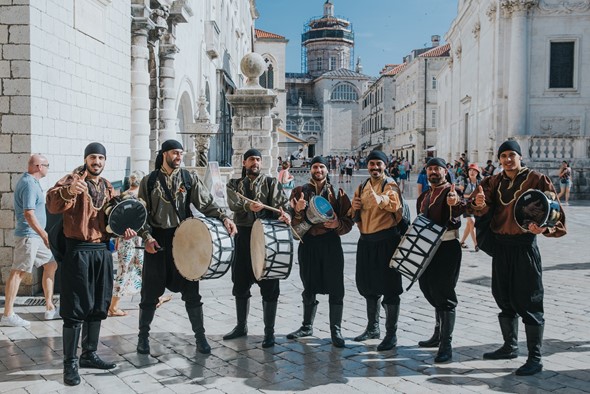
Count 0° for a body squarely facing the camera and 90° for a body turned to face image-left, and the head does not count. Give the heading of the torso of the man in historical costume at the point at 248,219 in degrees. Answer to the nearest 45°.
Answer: approximately 0°

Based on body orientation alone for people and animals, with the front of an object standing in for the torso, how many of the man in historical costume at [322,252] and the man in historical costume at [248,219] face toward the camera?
2

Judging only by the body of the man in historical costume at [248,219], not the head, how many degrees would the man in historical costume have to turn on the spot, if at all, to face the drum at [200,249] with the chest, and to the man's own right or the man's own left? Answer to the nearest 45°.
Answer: approximately 45° to the man's own right

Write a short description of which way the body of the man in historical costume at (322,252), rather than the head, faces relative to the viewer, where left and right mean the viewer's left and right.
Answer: facing the viewer

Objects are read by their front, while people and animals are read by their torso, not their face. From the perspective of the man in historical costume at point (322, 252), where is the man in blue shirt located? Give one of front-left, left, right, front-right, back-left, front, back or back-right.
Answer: right

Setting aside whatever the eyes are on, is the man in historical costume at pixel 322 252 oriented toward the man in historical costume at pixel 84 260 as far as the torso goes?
no

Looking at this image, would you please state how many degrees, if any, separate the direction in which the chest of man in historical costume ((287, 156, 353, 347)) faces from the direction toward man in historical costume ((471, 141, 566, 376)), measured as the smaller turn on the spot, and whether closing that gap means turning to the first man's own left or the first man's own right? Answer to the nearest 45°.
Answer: approximately 90° to the first man's own left

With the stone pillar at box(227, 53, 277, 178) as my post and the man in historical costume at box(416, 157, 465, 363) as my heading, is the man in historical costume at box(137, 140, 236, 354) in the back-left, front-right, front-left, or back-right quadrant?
front-right

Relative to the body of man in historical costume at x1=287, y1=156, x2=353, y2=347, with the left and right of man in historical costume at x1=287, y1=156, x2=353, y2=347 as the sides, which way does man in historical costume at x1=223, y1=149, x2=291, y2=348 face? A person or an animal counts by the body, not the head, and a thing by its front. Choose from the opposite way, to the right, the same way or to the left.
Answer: the same way

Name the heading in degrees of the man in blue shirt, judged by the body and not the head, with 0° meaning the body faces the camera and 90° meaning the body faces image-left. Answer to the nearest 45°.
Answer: approximately 270°

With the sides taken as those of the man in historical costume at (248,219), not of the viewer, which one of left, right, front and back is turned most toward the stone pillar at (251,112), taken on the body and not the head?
back

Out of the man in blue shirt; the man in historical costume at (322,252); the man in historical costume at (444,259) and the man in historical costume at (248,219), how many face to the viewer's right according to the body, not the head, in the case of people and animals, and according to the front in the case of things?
1

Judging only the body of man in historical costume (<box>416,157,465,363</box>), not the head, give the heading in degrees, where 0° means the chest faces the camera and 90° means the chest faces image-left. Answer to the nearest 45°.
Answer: approximately 45°

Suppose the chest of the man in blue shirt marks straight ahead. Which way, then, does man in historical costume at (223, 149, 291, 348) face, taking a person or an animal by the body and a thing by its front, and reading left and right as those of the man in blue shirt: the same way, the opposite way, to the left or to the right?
to the right

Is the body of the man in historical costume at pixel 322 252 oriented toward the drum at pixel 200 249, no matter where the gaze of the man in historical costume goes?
no

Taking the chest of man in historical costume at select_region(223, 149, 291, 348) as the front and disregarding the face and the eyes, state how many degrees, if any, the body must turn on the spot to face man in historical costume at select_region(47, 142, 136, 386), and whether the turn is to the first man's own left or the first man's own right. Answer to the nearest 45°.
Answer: approximately 45° to the first man's own right

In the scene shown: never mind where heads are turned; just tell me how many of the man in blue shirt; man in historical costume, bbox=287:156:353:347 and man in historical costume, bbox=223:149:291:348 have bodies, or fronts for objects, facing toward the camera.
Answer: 2

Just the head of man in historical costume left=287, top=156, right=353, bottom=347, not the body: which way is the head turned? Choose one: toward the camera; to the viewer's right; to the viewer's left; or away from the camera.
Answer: toward the camera

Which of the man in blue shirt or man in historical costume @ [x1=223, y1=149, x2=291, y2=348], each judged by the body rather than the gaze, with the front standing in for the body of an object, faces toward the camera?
the man in historical costume

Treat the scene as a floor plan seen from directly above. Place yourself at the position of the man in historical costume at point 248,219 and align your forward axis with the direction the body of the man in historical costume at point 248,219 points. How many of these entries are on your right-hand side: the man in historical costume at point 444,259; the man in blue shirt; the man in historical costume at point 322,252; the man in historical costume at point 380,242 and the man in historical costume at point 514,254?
1
